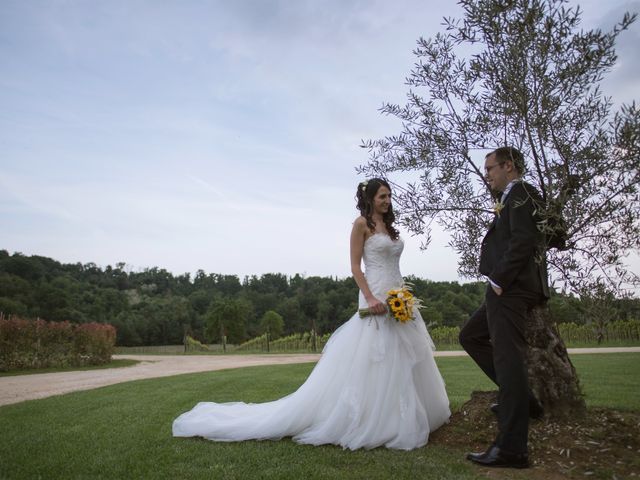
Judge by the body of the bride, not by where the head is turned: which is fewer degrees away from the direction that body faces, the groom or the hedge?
the groom

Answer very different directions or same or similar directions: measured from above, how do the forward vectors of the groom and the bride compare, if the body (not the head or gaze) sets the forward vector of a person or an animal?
very different directions

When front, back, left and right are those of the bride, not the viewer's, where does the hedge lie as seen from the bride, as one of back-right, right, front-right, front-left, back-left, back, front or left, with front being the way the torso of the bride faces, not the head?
back

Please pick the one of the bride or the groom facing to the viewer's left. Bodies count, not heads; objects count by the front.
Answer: the groom

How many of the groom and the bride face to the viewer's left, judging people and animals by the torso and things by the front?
1

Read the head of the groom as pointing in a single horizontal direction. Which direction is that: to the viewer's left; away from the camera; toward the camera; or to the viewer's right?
to the viewer's left

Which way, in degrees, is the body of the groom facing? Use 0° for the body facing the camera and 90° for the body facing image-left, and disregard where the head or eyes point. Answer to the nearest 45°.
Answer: approximately 90°

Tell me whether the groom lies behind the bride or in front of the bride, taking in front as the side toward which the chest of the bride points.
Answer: in front
